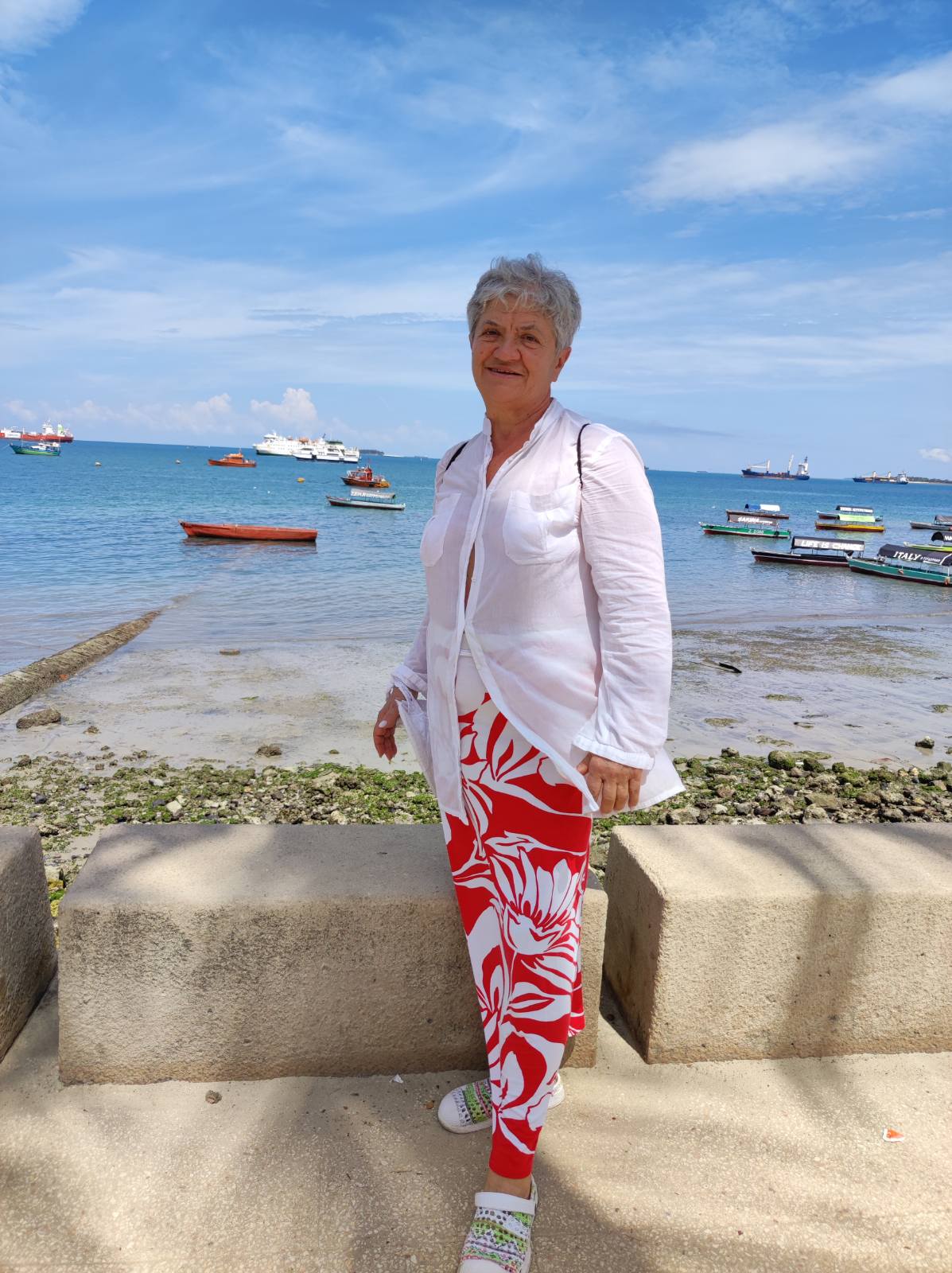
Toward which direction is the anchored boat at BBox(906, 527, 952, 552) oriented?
to the viewer's left

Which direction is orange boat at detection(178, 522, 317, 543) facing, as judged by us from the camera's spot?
facing to the left of the viewer

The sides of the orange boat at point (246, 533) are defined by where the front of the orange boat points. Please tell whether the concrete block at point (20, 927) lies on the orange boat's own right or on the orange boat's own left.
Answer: on the orange boat's own left

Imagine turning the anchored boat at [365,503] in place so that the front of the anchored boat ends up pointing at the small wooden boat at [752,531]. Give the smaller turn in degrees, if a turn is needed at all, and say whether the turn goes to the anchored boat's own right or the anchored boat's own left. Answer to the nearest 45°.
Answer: approximately 135° to the anchored boat's own left

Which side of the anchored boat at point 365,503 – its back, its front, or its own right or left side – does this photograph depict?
left

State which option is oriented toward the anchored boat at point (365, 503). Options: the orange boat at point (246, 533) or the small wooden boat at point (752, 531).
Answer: the small wooden boat

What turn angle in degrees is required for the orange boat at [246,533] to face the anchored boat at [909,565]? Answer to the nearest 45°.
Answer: approximately 180°

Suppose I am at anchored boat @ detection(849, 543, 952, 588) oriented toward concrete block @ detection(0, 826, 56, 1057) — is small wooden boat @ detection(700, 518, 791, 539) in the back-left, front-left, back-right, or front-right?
back-right

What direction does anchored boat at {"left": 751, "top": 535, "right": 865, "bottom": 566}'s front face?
to the viewer's left

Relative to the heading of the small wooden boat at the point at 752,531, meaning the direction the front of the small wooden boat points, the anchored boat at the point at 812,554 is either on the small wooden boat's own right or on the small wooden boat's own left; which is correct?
on the small wooden boat's own left

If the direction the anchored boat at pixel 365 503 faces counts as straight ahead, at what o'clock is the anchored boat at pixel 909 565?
the anchored boat at pixel 909 565 is roughly at 8 o'clock from the anchored boat at pixel 365 503.

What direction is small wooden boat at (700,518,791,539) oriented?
to the viewer's left

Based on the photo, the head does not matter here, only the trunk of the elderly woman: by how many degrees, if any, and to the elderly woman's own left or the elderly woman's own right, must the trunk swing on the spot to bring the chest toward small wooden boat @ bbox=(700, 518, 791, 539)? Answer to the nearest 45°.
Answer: approximately 135° to the elderly woman's own right

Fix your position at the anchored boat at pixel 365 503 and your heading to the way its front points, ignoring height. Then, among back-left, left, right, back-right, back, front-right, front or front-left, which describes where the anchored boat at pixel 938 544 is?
back-left
